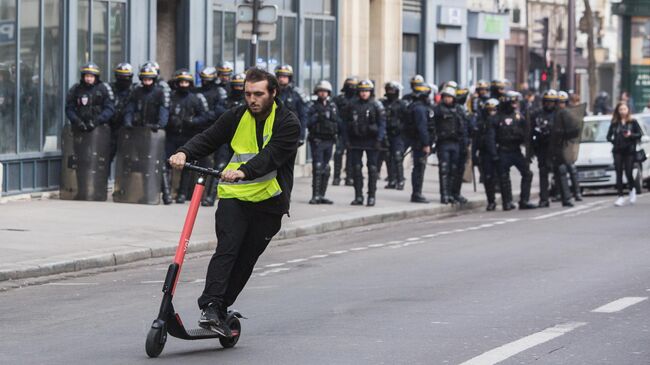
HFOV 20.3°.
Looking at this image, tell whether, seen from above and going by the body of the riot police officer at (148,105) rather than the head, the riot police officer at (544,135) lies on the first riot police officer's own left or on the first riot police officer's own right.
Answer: on the first riot police officer's own left

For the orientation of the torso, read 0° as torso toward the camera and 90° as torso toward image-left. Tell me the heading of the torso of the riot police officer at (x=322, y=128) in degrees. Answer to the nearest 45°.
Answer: approximately 0°

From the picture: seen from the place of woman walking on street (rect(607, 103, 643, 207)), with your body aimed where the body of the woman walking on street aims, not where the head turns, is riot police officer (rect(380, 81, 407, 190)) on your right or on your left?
on your right

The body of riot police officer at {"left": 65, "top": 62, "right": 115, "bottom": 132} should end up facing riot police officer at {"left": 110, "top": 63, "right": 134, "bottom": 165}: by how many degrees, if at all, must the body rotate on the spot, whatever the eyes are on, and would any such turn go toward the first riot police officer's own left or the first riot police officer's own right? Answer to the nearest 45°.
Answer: approximately 135° to the first riot police officer's own left

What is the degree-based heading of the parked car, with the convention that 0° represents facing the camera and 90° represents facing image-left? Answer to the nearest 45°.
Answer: approximately 45°

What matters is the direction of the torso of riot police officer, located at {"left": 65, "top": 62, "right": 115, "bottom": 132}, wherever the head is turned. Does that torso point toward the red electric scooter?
yes

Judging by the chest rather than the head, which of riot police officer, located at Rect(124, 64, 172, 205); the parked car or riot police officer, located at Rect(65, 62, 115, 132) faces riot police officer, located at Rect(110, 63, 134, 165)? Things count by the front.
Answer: the parked car

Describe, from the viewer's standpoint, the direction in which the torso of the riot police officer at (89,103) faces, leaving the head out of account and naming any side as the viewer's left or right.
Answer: facing the viewer

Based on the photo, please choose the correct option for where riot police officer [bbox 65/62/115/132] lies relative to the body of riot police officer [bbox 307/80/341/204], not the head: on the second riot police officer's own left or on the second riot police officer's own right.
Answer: on the second riot police officer's own right

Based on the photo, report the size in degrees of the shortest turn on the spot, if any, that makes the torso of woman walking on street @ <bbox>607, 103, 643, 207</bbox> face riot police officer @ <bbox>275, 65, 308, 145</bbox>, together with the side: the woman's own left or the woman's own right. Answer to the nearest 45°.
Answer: approximately 45° to the woman's own right

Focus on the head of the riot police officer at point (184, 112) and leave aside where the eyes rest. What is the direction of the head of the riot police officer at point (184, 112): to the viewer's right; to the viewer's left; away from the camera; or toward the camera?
toward the camera

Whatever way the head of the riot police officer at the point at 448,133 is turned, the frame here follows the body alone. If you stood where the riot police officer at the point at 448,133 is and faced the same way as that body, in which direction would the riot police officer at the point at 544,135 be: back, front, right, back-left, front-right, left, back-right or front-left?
back-left

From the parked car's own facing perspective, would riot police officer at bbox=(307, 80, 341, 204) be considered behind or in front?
in front

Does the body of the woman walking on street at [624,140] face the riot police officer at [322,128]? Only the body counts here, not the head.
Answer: no

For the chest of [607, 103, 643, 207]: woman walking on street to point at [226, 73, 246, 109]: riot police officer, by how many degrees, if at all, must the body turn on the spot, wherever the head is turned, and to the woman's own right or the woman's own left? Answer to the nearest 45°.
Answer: approximately 45° to the woman's own right

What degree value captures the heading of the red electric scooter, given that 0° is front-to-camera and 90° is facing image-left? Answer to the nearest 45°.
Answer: approximately 45°

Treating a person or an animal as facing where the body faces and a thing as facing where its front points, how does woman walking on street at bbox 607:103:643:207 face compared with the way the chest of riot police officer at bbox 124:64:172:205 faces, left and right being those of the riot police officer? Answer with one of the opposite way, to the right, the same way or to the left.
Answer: the same way

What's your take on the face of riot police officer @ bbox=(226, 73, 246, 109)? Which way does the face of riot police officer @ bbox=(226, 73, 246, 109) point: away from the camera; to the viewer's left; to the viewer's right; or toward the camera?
toward the camera

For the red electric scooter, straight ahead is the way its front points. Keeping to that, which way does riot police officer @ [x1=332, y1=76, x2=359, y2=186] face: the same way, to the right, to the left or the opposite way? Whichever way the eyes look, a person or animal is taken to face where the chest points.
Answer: to the left

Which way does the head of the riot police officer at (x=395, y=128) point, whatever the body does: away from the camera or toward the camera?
toward the camera

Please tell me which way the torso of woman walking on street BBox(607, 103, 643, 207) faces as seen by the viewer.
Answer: toward the camera
